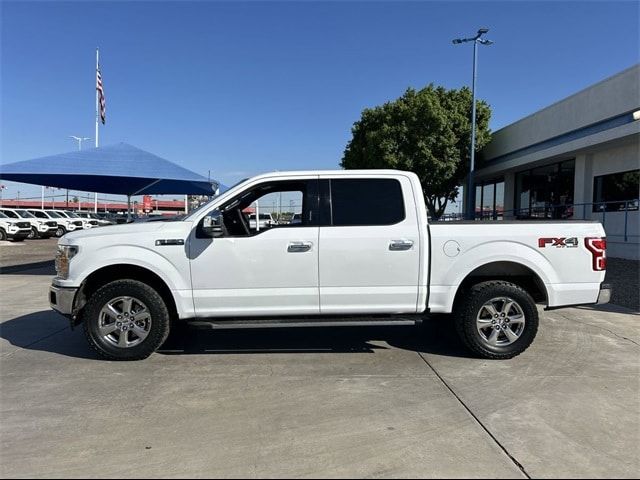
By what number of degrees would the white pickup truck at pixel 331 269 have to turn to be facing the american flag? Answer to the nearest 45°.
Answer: approximately 45° to its right

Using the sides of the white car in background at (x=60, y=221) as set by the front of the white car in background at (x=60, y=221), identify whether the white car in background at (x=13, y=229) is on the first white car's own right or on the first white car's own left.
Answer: on the first white car's own right

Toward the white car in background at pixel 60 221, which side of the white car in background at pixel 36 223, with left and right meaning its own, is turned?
left

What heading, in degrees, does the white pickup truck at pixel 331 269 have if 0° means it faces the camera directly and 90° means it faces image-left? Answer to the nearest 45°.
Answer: approximately 90°
